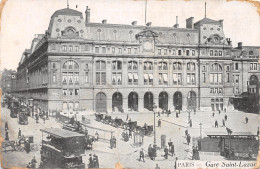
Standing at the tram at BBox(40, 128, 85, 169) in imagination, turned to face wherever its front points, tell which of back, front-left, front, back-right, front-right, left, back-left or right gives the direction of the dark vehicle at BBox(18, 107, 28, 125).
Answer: back

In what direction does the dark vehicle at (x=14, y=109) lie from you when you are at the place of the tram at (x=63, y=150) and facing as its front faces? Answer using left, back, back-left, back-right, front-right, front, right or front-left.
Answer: back

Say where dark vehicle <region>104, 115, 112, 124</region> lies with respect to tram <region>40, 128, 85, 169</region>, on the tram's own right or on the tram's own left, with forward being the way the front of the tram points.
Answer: on the tram's own left

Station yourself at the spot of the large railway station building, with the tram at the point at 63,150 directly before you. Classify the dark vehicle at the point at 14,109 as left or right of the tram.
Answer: right

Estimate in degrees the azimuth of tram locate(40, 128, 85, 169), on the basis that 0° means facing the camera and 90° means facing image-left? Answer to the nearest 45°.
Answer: approximately 315°

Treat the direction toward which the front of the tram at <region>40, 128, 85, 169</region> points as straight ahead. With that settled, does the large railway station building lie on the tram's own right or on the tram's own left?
on the tram's own left

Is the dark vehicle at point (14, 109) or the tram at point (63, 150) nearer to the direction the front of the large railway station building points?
the tram

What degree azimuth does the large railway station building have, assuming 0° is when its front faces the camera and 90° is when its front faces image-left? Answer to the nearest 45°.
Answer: approximately 0°

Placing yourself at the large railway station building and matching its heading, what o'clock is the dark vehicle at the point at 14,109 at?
The dark vehicle is roughly at 2 o'clock from the large railway station building.

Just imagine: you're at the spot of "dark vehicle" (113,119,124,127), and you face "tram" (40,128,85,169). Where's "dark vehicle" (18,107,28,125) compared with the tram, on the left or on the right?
right
